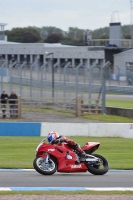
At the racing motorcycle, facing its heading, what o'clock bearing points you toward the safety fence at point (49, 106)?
The safety fence is roughly at 3 o'clock from the racing motorcycle.

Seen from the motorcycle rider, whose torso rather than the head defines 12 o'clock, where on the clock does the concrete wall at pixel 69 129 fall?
The concrete wall is roughly at 3 o'clock from the motorcycle rider.

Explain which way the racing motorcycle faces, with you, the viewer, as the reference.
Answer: facing to the left of the viewer

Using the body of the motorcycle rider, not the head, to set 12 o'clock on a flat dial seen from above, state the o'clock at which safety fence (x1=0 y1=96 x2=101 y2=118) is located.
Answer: The safety fence is roughly at 3 o'clock from the motorcycle rider.

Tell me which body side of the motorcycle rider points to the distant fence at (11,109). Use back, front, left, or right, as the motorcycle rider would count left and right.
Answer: right

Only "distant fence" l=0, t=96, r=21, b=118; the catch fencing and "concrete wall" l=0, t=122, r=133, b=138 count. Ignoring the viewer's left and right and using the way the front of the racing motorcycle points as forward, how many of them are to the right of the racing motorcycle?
3

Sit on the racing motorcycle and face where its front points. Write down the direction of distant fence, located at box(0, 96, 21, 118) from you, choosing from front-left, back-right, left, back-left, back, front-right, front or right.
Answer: right

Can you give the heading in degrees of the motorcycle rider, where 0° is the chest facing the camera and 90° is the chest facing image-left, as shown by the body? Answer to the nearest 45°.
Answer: approximately 90°
